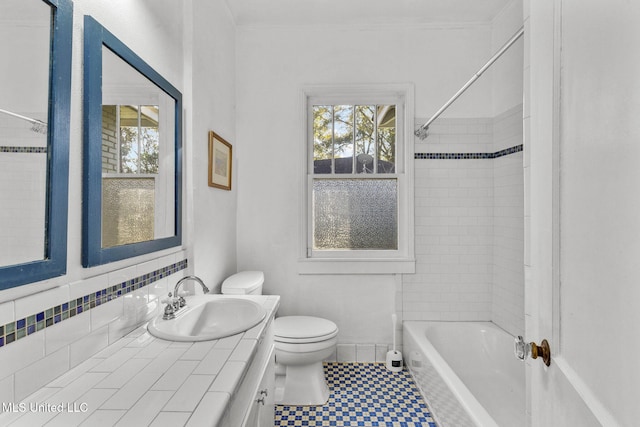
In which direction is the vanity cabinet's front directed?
to the viewer's right

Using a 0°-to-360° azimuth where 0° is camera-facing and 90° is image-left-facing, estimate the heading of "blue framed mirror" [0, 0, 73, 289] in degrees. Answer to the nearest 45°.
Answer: approximately 315°

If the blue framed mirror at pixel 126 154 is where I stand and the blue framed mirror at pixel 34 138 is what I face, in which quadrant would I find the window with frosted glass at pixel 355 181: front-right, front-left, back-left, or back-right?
back-left

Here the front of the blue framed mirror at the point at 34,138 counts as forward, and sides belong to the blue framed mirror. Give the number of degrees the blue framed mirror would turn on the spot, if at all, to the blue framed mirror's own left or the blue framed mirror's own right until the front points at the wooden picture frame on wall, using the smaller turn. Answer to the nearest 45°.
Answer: approximately 90° to the blue framed mirror's own left

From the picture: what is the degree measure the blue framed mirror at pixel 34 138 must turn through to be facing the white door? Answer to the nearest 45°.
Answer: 0° — it already faces it

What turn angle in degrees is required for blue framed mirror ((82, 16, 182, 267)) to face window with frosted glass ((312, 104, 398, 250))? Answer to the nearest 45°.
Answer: approximately 45° to its left

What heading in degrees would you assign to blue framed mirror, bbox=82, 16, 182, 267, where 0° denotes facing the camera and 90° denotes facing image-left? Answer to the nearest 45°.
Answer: approximately 315°
